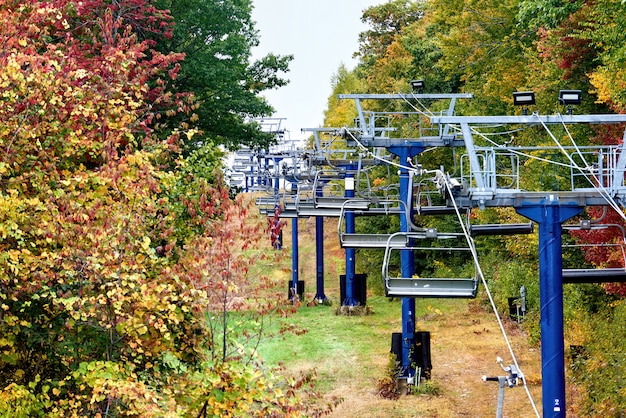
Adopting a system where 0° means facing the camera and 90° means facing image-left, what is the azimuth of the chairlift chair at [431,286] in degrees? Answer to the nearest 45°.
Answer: approximately 0°

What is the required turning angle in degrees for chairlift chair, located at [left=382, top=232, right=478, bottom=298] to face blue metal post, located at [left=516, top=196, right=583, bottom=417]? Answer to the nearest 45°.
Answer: approximately 90° to its left

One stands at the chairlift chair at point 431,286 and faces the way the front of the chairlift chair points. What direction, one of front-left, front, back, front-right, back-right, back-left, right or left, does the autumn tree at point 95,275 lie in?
front-right
